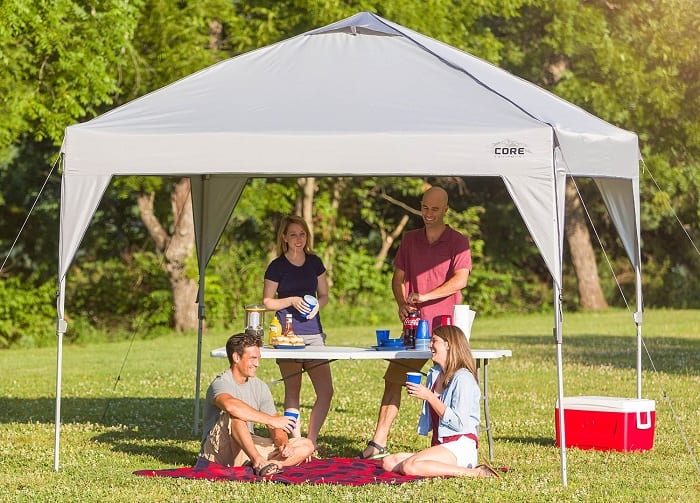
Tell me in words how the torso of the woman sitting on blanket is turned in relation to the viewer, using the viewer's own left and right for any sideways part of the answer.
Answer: facing to the left of the viewer

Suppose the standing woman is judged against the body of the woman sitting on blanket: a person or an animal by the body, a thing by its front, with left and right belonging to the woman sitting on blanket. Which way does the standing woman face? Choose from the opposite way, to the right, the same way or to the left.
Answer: to the left

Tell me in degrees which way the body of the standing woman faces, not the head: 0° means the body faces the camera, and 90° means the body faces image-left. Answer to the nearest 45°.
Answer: approximately 0°

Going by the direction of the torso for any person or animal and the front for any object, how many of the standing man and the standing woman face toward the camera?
2

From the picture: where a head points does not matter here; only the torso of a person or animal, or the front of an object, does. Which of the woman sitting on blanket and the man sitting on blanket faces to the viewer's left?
the woman sitting on blanket

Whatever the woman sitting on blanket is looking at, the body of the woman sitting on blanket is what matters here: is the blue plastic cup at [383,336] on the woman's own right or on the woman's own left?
on the woman's own right

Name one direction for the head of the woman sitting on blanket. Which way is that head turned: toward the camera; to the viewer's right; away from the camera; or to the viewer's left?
to the viewer's left

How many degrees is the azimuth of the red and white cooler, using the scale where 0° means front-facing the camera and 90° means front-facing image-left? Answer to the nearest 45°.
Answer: approximately 45°

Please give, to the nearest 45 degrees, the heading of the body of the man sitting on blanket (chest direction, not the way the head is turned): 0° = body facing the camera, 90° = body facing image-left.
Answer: approximately 315°

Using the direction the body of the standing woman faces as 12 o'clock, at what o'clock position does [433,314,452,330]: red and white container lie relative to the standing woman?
The red and white container is roughly at 10 o'clock from the standing woman.

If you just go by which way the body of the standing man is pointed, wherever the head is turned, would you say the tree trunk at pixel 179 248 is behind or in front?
behind
